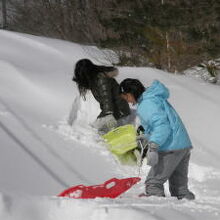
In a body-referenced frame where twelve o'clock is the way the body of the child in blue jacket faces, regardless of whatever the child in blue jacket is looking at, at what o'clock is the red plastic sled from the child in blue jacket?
The red plastic sled is roughly at 11 o'clock from the child in blue jacket.

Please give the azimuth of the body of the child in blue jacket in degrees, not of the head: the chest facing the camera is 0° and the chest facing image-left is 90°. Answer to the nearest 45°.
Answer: approximately 90°
